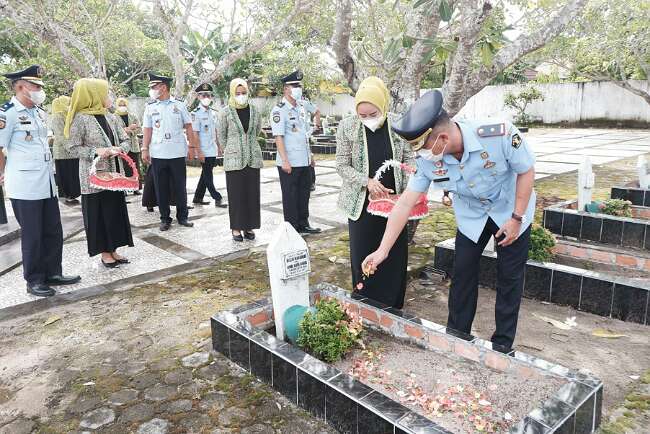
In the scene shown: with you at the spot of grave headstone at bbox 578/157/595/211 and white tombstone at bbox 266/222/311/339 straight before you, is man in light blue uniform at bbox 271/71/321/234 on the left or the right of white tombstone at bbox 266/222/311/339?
right

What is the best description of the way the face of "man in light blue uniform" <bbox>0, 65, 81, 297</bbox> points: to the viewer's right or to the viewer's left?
to the viewer's right

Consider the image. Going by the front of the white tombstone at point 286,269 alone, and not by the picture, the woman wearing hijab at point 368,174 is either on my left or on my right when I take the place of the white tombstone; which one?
on my left

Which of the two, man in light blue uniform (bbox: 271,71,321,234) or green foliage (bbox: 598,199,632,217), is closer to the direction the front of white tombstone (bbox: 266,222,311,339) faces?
the green foliage

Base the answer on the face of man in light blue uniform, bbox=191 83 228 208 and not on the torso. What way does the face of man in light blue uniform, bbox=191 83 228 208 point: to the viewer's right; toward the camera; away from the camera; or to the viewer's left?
toward the camera

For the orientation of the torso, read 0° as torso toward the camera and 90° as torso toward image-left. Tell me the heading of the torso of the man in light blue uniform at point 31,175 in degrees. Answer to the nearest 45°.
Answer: approximately 315°

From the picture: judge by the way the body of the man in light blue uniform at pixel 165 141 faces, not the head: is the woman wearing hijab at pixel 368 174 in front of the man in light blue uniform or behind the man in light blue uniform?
in front

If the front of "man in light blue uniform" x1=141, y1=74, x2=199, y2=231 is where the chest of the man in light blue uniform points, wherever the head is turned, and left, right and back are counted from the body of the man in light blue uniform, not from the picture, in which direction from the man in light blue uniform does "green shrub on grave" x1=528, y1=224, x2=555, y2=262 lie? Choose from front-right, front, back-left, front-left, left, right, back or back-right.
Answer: front-left

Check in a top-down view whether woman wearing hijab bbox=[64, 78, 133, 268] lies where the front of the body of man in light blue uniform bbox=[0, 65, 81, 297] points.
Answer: no

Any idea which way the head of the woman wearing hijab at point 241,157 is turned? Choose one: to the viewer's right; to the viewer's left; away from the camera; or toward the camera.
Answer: toward the camera

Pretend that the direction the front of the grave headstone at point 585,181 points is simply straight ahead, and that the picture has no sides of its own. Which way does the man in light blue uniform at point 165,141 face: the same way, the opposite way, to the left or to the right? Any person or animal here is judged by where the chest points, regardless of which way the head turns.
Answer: the same way

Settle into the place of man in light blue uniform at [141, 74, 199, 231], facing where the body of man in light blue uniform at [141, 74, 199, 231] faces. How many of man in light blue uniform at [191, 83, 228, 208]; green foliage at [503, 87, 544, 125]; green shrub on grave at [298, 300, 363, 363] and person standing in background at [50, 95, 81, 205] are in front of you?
1

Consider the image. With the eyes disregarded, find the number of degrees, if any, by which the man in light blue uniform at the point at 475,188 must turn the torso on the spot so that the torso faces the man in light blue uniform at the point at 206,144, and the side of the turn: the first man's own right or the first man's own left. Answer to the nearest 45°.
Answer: approximately 90° to the first man's own right

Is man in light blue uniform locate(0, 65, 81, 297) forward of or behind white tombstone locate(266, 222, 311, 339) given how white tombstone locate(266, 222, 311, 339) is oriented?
behind

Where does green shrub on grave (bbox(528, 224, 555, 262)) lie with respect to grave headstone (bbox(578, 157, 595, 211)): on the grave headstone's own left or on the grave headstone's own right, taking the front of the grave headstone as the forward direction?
on the grave headstone's own right

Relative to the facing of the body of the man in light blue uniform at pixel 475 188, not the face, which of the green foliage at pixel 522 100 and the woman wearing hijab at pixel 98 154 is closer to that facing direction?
the woman wearing hijab

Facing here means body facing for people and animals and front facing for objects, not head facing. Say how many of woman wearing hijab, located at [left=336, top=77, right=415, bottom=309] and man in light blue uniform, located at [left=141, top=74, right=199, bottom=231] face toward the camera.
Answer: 2

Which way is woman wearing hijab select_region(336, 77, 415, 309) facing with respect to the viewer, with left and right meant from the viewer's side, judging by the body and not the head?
facing the viewer
